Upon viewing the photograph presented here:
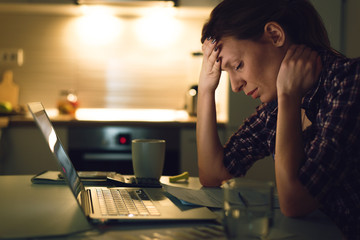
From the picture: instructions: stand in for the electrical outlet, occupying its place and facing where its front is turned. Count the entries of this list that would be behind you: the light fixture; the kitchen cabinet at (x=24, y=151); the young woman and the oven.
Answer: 0

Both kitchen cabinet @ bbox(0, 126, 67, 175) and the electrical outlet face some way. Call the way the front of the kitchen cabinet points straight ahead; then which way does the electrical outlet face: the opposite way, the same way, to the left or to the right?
the same way

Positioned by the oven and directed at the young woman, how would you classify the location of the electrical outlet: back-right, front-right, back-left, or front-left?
back-right

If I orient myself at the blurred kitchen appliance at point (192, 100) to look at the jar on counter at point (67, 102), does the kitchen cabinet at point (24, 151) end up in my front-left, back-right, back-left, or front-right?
front-left

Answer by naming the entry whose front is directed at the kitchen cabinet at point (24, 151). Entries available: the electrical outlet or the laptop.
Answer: the electrical outlet

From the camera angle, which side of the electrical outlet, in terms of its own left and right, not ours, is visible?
front

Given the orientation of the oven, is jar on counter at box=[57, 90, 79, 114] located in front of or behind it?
behind

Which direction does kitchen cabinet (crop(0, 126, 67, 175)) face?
toward the camera

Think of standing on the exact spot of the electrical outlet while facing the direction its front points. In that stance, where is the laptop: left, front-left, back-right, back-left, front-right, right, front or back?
front

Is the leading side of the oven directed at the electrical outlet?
no

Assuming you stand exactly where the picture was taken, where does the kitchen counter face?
facing the viewer

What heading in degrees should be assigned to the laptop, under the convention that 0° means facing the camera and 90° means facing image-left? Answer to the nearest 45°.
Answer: approximately 270°

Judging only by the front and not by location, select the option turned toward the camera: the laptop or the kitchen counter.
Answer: the kitchen counter

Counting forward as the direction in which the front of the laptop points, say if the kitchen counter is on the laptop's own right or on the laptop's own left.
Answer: on the laptop's own left

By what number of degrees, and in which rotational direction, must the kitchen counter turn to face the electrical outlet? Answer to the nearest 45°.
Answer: approximately 135° to its right
